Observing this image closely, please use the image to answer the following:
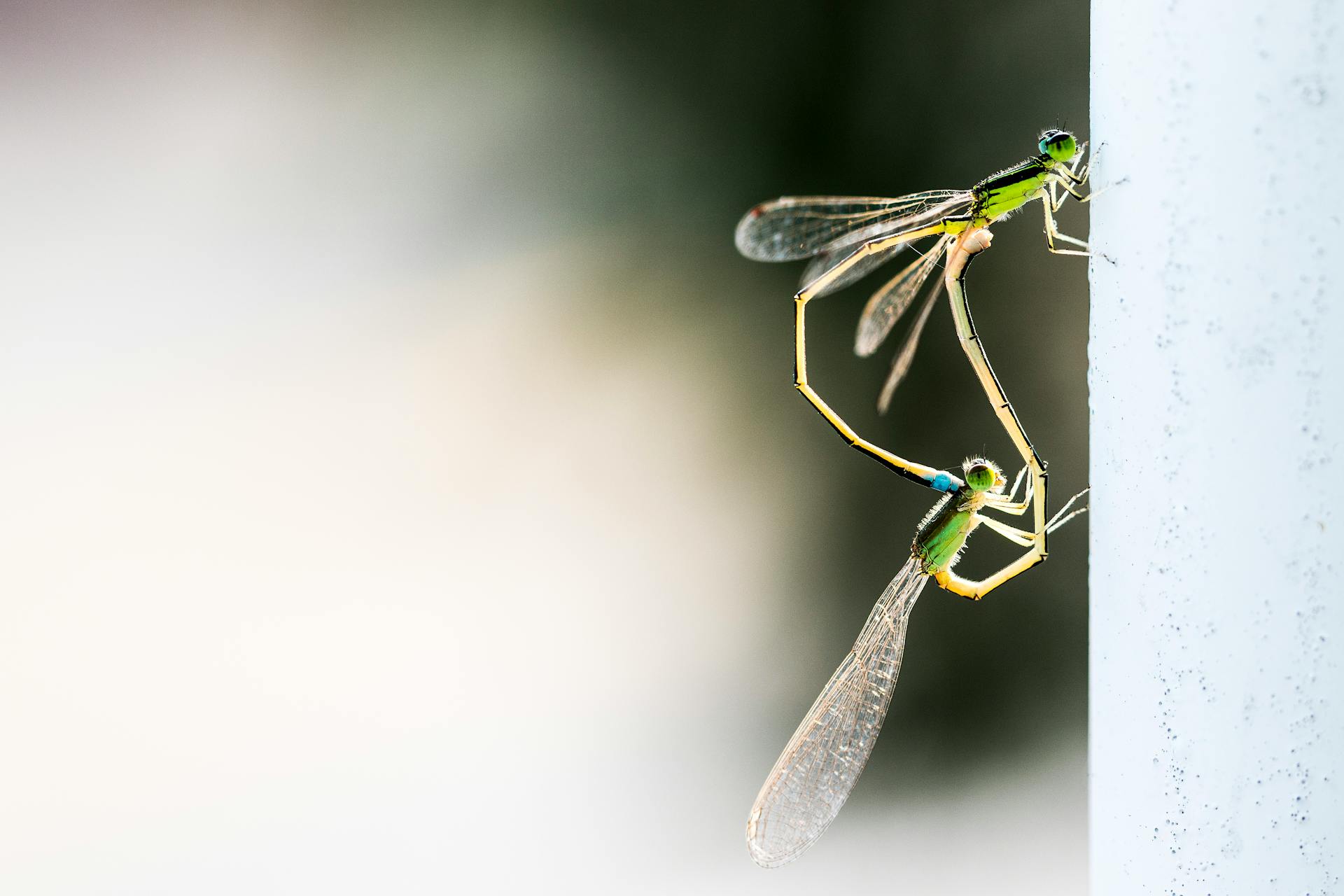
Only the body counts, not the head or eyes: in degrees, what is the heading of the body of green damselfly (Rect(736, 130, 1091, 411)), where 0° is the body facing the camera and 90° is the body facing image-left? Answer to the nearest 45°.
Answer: approximately 270°
